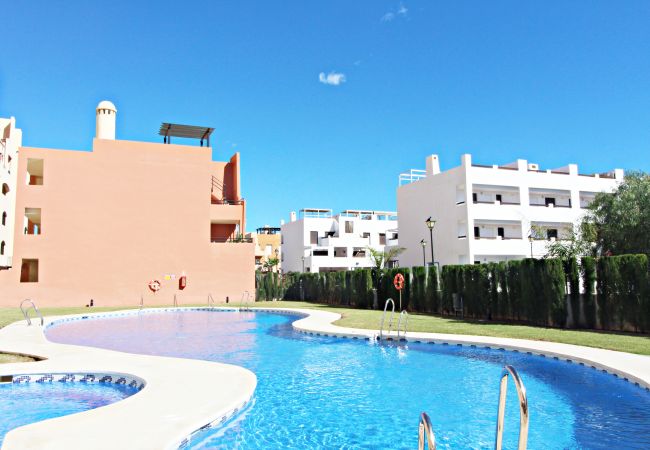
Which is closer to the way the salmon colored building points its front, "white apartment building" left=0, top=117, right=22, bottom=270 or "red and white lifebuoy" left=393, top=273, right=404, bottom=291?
the red and white lifebuoy
